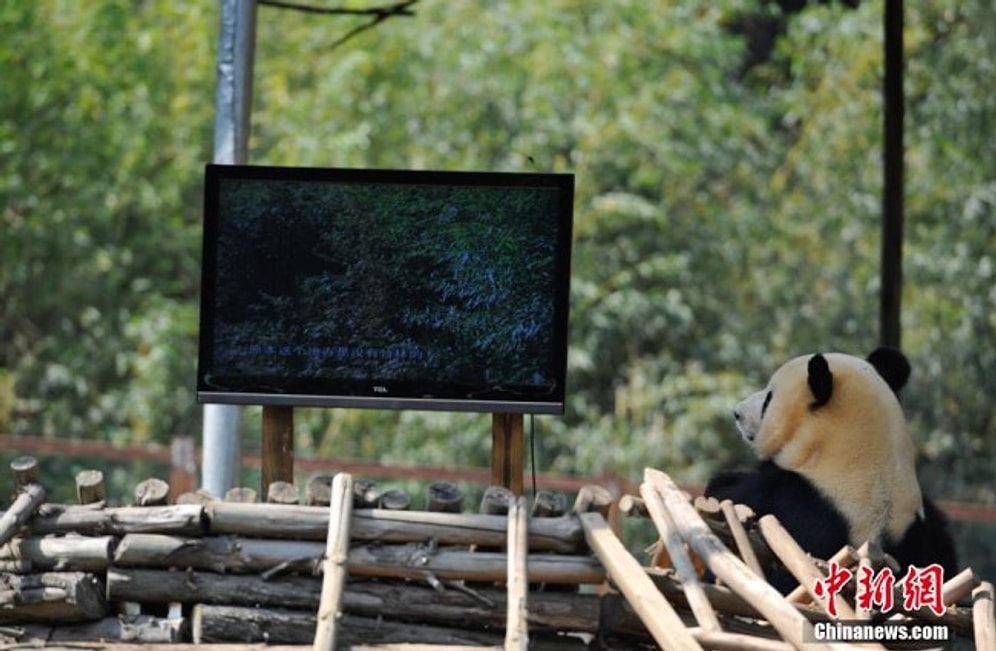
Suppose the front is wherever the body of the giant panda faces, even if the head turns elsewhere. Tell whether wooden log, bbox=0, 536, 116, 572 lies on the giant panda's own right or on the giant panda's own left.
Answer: on the giant panda's own left

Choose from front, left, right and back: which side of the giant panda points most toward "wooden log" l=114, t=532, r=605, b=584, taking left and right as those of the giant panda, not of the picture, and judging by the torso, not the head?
left

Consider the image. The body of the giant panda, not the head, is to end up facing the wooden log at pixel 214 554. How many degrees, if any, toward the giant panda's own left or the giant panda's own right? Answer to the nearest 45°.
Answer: approximately 90° to the giant panda's own left

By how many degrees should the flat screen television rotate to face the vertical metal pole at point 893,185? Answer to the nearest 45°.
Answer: approximately 135° to its left

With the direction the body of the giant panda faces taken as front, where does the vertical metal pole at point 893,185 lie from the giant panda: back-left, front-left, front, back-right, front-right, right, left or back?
front-right

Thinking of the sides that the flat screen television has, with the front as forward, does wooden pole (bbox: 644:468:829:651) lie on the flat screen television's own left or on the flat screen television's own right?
on the flat screen television's own left

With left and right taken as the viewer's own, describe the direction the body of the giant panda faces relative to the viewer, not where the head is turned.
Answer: facing away from the viewer and to the left of the viewer

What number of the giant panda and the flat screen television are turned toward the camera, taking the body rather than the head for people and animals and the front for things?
1

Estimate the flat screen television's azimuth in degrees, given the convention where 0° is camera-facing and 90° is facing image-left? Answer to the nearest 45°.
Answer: approximately 0°

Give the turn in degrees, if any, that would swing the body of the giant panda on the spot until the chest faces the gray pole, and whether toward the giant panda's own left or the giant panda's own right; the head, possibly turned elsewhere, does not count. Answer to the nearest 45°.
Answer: approximately 45° to the giant panda's own left

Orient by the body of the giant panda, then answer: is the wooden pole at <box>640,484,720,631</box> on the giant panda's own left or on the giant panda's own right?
on the giant panda's own left
